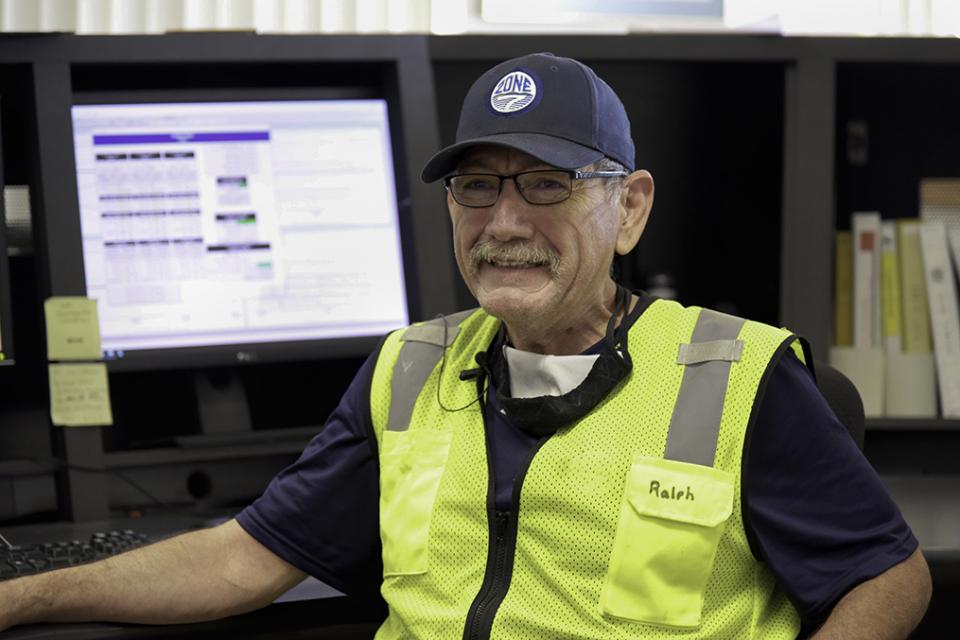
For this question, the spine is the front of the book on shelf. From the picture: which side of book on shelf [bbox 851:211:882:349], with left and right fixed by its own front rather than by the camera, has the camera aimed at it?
front

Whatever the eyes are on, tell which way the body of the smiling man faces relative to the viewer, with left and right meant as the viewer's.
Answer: facing the viewer and to the left of the viewer

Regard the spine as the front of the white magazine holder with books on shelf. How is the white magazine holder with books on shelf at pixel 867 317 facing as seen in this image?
toward the camera

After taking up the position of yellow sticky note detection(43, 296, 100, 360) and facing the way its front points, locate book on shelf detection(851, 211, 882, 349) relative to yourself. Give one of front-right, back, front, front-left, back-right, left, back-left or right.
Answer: left

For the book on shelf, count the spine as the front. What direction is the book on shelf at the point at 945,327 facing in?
toward the camera
